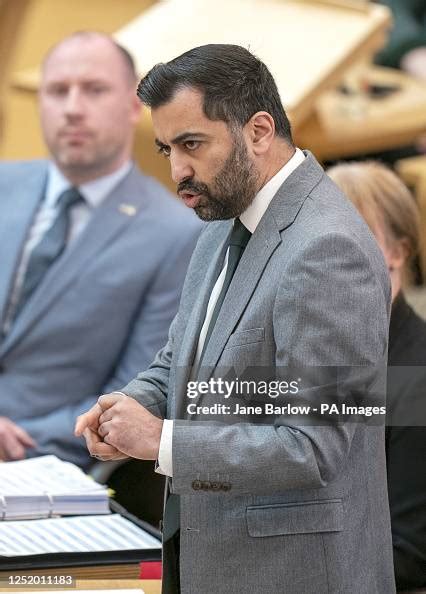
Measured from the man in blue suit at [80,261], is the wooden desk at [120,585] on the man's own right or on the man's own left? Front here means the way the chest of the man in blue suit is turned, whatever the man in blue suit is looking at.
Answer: on the man's own left

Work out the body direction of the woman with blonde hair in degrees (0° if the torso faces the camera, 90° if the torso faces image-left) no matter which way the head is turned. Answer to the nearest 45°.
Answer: approximately 45°

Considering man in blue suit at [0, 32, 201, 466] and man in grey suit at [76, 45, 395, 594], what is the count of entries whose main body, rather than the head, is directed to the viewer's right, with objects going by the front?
0

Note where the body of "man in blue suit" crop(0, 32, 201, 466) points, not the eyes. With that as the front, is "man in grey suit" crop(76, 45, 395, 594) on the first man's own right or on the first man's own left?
on the first man's own left

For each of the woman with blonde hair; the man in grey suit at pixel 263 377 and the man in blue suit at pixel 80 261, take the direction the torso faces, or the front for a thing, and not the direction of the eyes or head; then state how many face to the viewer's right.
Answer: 0

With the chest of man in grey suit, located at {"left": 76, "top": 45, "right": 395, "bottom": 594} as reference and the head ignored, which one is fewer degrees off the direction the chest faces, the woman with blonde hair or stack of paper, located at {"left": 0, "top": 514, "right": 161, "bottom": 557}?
the stack of paper

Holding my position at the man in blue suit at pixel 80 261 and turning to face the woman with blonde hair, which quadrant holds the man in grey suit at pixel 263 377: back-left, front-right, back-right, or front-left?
front-right

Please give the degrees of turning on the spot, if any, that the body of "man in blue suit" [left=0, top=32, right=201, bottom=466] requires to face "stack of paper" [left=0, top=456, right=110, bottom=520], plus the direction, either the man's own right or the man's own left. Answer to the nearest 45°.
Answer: approximately 45° to the man's own left
